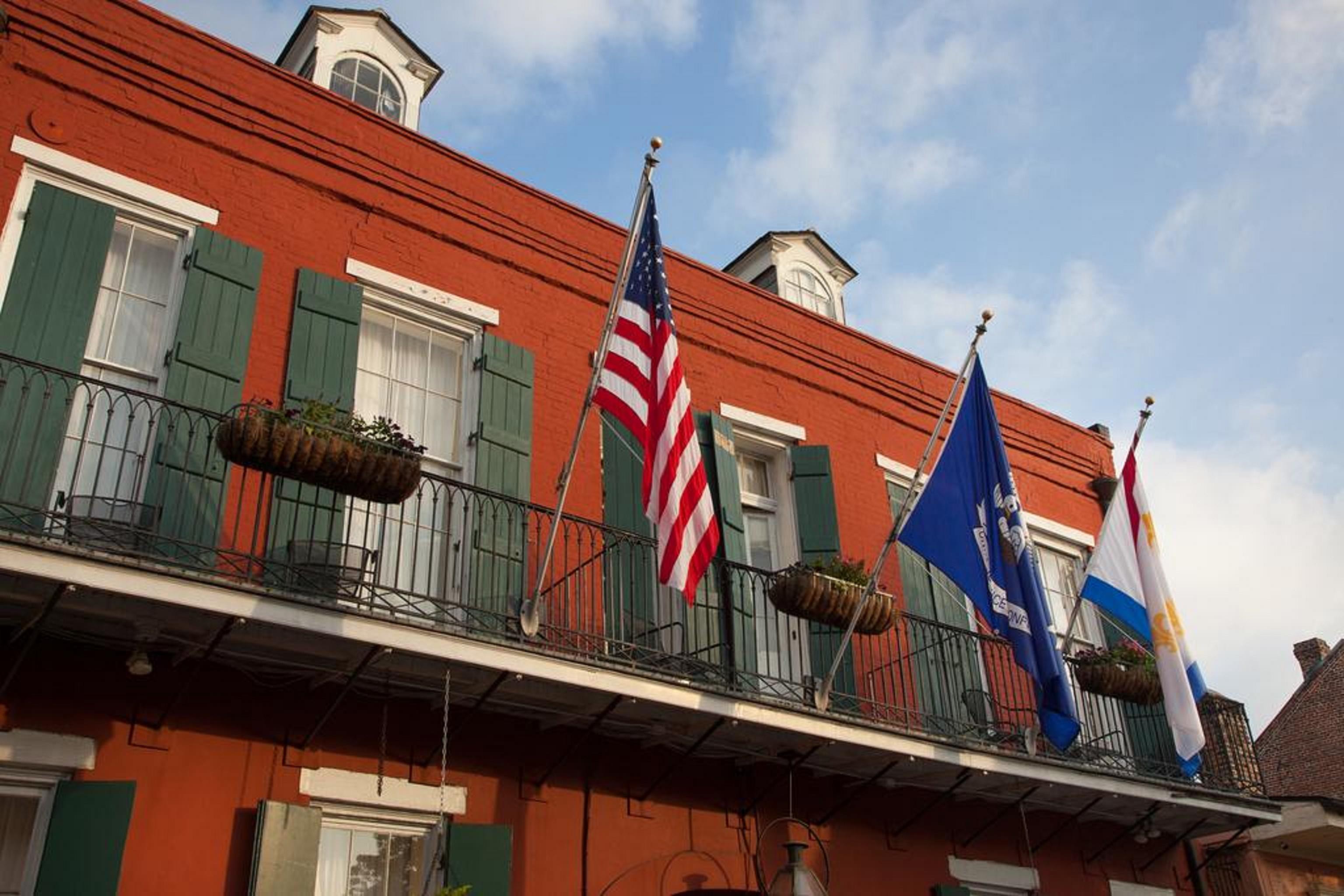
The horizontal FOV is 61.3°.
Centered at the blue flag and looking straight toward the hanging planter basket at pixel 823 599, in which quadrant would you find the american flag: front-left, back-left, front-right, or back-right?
front-left

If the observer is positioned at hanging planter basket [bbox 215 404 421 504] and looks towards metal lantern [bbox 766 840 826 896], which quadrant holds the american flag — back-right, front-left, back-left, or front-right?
front-right

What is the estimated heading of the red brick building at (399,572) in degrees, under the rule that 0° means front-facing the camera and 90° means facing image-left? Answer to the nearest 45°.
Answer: approximately 315°

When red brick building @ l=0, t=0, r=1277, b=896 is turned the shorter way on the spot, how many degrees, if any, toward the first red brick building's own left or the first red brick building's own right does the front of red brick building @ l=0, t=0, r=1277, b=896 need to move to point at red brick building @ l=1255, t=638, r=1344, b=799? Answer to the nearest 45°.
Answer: approximately 90° to the first red brick building's own left
